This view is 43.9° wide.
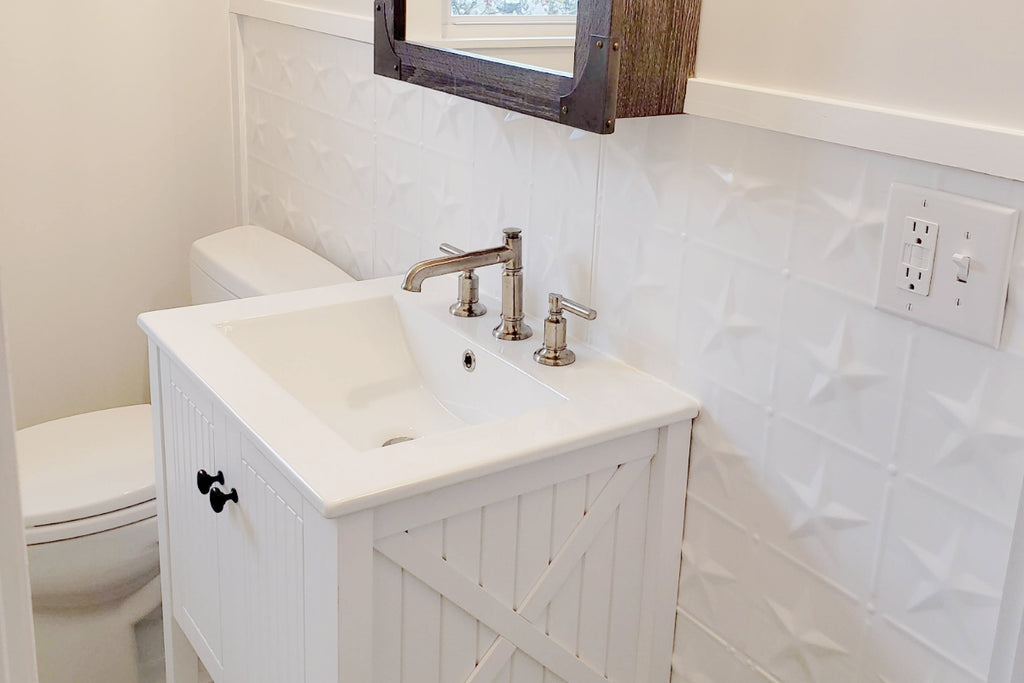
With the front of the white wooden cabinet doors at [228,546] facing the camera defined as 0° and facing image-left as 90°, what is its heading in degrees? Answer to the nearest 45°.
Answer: approximately 45°

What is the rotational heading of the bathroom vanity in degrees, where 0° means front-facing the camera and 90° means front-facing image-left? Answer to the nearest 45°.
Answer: approximately 45°

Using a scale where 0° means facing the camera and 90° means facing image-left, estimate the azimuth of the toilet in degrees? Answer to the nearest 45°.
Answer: approximately 45°

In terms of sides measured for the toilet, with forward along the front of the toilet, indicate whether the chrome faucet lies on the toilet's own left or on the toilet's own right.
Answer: on the toilet's own left

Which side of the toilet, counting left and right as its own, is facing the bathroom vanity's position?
left
